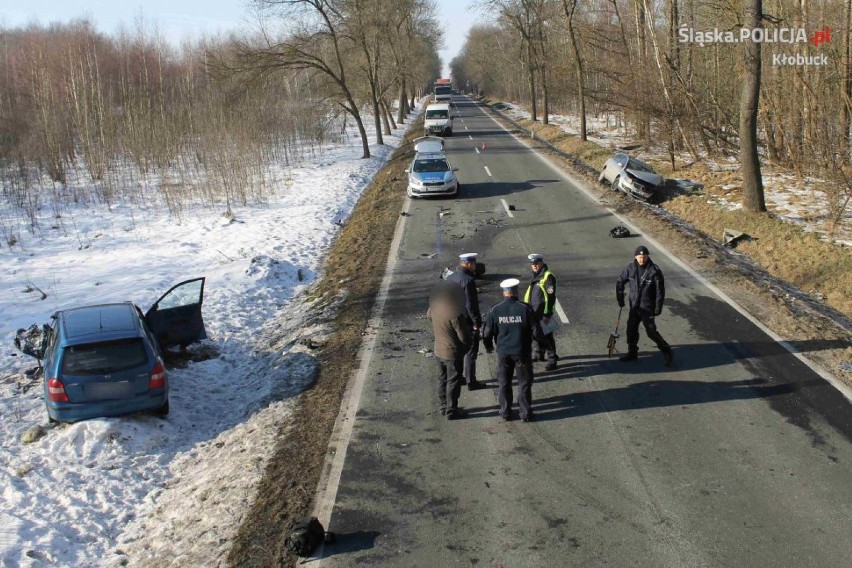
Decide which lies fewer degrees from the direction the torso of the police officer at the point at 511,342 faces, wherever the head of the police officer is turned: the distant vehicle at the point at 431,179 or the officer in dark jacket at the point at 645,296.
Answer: the distant vehicle

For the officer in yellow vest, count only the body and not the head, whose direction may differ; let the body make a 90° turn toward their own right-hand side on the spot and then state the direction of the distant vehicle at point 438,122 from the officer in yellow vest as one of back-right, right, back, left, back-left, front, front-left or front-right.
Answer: front-right

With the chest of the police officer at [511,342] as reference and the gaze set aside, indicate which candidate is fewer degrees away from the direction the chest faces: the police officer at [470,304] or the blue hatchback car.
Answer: the police officer

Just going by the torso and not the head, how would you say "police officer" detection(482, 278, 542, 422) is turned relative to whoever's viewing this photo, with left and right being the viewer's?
facing away from the viewer

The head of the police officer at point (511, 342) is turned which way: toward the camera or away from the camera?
away from the camera

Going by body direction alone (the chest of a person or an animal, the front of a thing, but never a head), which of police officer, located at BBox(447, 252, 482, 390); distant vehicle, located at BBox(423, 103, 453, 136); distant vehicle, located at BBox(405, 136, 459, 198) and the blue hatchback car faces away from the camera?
the blue hatchback car

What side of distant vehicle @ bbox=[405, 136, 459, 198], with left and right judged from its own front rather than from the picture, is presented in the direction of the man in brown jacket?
front

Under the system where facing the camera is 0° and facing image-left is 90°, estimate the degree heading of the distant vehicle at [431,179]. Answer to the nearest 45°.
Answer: approximately 0°

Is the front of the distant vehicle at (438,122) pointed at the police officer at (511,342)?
yes

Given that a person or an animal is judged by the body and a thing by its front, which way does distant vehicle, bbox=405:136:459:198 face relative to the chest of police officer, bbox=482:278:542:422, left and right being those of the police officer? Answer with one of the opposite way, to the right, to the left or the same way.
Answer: the opposite way

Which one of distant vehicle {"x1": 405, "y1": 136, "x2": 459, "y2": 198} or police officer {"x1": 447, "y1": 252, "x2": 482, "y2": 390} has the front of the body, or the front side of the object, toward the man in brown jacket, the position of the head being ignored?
the distant vehicle

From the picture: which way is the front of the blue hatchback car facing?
away from the camera
